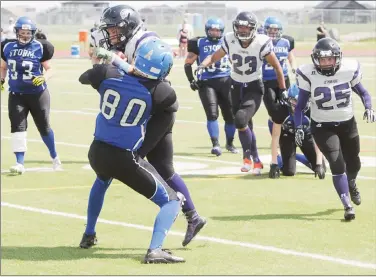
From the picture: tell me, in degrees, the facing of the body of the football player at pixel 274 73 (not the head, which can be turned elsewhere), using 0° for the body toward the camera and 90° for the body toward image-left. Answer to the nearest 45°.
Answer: approximately 0°

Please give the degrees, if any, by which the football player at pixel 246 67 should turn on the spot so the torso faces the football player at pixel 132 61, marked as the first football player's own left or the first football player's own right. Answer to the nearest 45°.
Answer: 0° — they already face them

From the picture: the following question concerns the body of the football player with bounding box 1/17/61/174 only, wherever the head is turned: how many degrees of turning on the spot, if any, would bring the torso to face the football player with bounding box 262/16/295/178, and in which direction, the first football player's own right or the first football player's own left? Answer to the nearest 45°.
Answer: approximately 90° to the first football player's own left

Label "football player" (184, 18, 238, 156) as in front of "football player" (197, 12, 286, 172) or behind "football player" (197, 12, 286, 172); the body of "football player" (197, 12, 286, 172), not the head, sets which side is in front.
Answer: behind

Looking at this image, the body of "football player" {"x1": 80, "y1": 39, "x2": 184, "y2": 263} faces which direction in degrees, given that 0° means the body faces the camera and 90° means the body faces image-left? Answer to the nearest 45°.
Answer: approximately 225°

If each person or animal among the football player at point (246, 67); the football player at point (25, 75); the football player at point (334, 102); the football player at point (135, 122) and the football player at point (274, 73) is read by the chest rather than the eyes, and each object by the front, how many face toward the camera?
4

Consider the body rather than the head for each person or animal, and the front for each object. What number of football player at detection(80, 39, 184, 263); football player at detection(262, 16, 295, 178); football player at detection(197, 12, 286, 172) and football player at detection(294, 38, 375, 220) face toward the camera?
3
